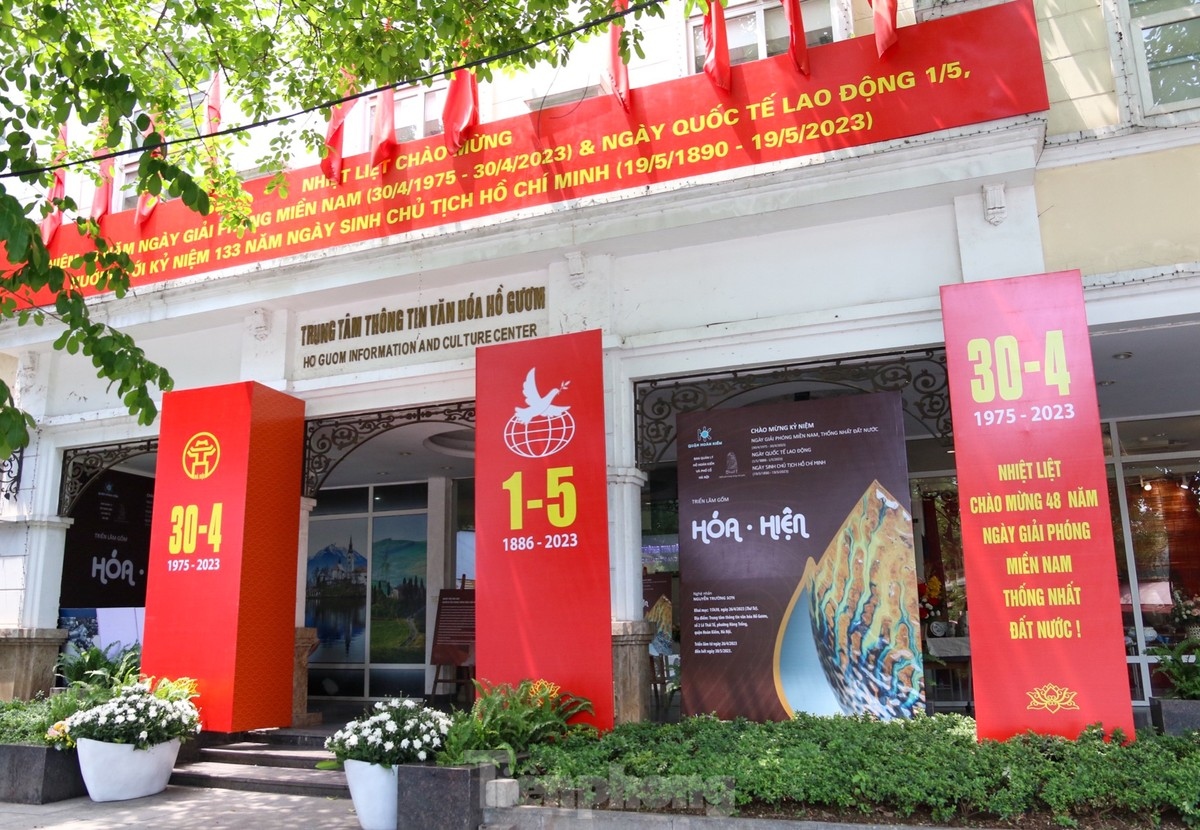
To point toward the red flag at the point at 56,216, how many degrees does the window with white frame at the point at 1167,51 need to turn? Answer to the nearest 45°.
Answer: approximately 90° to its right

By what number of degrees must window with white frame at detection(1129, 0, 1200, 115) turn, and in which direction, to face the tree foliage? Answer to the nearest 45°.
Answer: approximately 45° to its right

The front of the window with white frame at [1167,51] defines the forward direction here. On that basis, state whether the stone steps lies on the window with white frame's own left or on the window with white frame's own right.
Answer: on the window with white frame's own right

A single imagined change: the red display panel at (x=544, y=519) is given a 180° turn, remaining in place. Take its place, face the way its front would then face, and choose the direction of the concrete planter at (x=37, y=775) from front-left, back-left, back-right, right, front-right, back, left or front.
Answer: left

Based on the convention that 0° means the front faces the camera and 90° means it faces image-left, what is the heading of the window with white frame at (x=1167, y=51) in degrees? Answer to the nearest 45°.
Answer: approximately 0°

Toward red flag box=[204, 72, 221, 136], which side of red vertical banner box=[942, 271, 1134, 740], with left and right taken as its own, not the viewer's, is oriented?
right

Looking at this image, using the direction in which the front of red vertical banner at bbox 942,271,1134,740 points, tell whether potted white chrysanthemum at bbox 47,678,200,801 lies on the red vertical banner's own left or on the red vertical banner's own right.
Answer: on the red vertical banner's own right

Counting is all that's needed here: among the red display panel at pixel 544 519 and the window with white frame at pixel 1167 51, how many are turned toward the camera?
2
